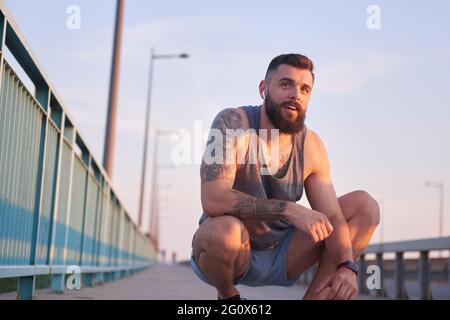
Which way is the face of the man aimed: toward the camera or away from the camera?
toward the camera

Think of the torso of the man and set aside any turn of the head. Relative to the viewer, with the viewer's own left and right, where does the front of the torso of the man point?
facing the viewer and to the right of the viewer

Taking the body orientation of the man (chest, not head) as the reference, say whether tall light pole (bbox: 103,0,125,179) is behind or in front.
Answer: behind

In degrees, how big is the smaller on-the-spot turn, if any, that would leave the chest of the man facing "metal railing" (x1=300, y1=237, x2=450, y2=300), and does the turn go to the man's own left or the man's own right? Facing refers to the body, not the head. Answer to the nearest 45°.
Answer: approximately 135° to the man's own left

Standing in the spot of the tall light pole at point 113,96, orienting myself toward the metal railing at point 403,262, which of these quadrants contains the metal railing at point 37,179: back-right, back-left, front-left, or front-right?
front-right
